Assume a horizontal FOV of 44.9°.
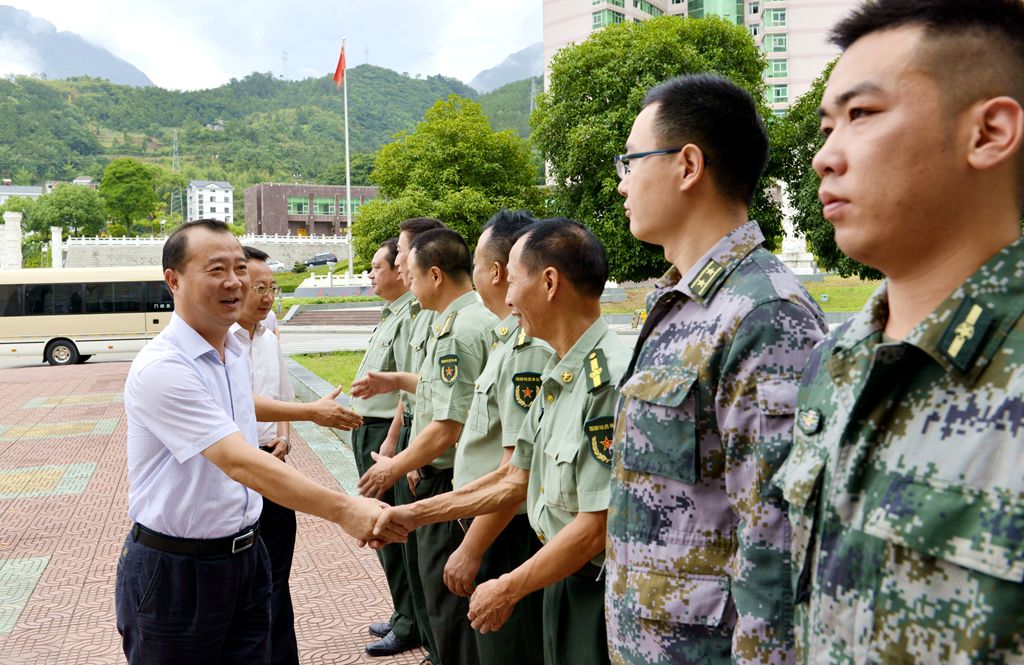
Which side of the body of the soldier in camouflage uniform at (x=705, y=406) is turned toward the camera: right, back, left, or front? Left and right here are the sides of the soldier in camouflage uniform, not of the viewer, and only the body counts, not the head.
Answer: left

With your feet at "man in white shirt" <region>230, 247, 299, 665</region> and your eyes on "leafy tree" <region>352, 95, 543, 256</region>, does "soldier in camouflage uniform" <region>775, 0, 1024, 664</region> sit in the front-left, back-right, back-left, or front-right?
back-right

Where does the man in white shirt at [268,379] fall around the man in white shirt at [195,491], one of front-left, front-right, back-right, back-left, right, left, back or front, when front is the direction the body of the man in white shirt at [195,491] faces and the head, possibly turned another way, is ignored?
back-left

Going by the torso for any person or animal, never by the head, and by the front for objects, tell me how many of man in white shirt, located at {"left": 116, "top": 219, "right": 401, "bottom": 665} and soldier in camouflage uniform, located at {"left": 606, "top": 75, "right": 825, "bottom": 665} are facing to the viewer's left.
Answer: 1

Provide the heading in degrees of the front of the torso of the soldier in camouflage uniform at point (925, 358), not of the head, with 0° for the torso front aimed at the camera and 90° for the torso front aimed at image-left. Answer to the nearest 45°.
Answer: approximately 45°

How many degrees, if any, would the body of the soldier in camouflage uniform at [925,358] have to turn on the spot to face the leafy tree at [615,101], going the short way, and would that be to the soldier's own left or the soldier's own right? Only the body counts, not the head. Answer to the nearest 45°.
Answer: approximately 135° to the soldier's own right

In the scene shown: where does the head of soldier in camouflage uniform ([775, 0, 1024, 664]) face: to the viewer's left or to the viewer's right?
to the viewer's left

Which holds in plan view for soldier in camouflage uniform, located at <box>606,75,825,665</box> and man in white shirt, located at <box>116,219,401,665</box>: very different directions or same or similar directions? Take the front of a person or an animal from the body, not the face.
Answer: very different directions

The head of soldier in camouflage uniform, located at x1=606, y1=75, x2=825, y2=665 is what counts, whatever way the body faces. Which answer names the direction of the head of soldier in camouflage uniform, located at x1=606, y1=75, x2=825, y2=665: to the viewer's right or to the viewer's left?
to the viewer's left

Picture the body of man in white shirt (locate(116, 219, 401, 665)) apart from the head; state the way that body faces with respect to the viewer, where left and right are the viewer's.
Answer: facing the viewer and to the right of the viewer

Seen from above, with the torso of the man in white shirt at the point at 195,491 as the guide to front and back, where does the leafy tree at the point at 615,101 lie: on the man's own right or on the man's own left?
on the man's own left

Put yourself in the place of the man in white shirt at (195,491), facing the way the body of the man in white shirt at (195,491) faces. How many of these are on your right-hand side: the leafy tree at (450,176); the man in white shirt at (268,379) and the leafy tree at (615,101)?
0

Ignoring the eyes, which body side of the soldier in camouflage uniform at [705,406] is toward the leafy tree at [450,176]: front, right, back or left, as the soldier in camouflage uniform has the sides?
right

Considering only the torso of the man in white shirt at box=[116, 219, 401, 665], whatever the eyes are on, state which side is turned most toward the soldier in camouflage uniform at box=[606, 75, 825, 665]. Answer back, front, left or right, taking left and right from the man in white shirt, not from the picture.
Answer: front
